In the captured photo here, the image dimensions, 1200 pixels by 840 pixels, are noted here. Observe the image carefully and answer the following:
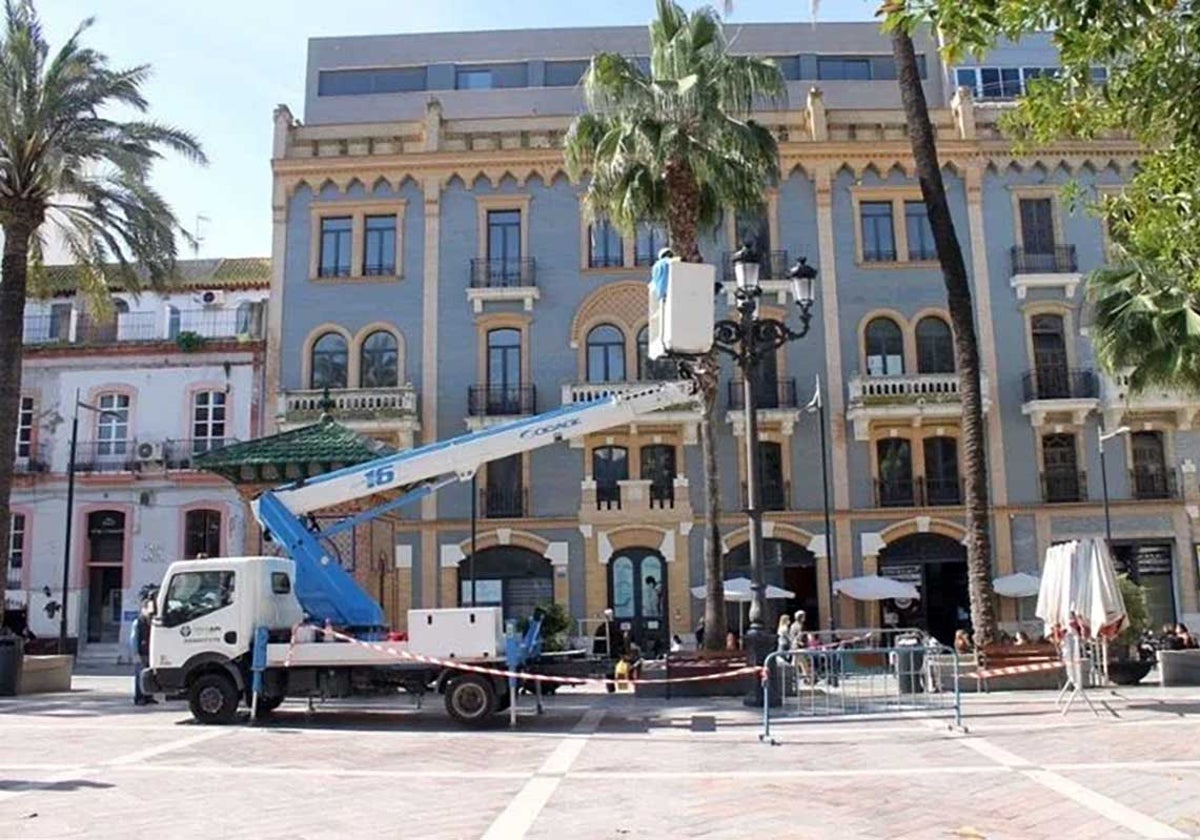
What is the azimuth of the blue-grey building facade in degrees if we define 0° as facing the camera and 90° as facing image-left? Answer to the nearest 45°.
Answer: approximately 0°

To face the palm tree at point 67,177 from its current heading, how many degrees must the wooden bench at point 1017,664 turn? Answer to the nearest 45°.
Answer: approximately 90° to its right

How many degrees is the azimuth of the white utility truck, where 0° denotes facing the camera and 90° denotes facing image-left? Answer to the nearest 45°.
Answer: approximately 90°

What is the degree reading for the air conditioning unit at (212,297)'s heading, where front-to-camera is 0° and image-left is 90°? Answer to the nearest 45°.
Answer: approximately 0°

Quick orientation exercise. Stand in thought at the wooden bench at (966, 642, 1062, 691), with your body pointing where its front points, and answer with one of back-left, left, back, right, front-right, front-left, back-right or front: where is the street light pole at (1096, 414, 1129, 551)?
back

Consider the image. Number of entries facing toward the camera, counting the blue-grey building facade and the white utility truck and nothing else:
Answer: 1
